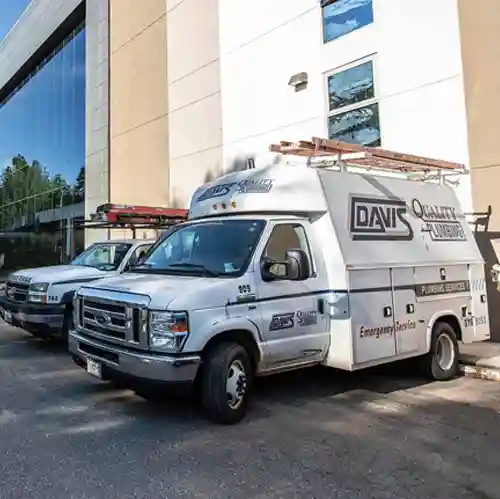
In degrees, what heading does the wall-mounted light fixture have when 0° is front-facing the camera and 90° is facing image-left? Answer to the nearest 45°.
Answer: approximately 45°

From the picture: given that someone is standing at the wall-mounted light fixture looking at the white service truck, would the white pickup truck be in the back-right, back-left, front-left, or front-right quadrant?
front-right

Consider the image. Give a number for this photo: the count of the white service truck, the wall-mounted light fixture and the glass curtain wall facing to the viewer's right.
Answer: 0

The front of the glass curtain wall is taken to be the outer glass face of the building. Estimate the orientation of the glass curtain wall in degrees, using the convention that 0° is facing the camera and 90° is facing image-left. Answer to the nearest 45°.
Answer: approximately 45°

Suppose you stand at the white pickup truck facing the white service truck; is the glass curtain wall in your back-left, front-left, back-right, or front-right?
back-left

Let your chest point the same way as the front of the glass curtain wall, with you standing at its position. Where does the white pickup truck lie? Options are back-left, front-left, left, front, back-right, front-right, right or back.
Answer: front-left

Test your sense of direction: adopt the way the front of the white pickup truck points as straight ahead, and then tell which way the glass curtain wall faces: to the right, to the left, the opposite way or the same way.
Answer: the same way

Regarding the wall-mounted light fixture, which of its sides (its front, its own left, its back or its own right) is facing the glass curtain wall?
right

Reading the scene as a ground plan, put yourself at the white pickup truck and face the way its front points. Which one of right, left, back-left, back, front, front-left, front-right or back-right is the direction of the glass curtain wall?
back-right

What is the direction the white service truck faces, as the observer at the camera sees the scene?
facing the viewer and to the left of the viewer

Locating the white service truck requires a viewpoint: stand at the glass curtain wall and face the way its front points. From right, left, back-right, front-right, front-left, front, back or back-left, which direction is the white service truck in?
front-left

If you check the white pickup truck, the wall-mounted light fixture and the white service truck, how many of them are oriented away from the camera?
0

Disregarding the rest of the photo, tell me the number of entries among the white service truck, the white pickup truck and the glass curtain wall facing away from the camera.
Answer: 0
